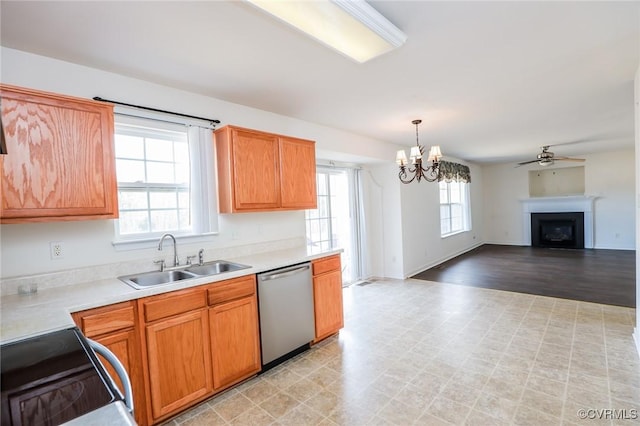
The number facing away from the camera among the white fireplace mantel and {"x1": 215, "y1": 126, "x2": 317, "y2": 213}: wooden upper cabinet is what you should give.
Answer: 0

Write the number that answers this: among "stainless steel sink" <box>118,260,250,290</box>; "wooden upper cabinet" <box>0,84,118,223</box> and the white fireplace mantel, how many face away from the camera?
0

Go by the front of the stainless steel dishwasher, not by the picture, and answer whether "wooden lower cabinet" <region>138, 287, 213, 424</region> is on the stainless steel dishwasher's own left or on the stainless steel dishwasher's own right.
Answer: on the stainless steel dishwasher's own right

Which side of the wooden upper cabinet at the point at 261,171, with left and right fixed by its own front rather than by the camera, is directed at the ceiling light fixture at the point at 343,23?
front

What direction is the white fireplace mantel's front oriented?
toward the camera

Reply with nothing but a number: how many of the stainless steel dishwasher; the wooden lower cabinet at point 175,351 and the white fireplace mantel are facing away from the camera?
0

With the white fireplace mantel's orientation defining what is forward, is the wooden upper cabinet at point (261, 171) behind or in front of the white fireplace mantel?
in front

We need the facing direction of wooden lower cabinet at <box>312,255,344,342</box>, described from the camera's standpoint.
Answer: facing the viewer and to the right of the viewer

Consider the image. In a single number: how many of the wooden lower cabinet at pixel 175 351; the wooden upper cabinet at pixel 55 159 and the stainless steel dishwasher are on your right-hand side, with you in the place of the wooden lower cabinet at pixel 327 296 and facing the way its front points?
3

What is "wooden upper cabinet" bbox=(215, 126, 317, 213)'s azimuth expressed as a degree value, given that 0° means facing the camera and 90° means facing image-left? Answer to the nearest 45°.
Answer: approximately 315°

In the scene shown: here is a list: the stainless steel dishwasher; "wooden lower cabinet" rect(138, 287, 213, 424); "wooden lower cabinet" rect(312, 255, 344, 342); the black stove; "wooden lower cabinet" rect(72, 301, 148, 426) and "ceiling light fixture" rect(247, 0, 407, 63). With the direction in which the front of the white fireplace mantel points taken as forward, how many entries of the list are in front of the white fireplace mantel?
6

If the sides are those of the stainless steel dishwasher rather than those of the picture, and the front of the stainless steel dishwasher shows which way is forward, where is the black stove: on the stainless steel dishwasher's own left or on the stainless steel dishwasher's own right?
on the stainless steel dishwasher's own right

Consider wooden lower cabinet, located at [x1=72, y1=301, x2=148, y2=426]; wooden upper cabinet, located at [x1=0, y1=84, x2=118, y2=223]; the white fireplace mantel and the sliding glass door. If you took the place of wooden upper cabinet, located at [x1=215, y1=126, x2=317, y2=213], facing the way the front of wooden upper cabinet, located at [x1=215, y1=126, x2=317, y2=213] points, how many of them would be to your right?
2

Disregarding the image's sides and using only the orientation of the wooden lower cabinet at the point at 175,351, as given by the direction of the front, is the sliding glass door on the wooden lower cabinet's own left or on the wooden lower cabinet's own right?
on the wooden lower cabinet's own left
